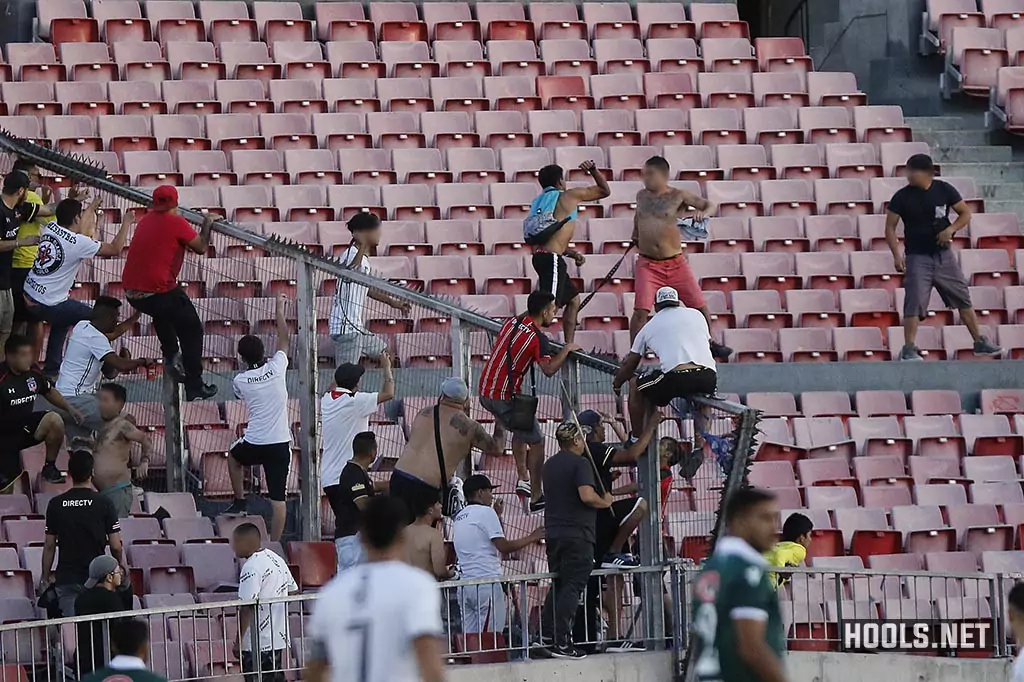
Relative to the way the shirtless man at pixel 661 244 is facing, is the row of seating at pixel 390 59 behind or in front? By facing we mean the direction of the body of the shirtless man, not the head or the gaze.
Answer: behind

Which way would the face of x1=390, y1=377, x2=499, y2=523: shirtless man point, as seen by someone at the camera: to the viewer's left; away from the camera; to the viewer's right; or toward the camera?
away from the camera

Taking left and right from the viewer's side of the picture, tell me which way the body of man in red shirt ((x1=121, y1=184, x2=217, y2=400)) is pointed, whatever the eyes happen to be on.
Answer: facing away from the viewer and to the right of the viewer

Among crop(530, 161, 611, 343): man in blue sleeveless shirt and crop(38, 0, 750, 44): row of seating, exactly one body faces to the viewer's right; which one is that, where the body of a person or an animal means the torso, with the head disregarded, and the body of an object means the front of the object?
the man in blue sleeveless shirt

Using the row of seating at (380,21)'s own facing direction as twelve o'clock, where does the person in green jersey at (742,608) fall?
The person in green jersey is roughly at 12 o'clock from the row of seating.

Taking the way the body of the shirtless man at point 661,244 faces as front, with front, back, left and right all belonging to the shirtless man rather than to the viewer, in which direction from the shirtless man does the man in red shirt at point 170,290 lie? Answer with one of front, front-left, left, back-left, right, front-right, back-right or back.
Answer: right

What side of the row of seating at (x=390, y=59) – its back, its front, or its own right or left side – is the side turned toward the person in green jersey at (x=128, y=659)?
front

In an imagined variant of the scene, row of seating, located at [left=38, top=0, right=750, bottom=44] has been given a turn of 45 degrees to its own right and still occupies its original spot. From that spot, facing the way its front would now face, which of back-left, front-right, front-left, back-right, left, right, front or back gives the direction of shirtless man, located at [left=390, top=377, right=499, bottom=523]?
front-left

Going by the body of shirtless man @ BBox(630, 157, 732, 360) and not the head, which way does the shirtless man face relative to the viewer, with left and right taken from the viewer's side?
facing the viewer

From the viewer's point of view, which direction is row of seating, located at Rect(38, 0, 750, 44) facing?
toward the camera

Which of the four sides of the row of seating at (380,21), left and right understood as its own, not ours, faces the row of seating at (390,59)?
front

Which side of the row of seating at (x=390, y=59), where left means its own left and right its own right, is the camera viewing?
front
